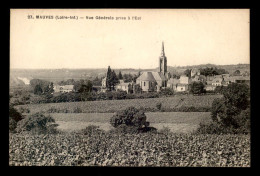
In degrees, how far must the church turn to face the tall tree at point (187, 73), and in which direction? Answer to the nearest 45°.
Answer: approximately 45° to its right

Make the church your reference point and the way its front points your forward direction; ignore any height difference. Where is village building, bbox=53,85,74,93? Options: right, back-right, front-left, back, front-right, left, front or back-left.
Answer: back-left

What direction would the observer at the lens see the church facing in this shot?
facing away from the viewer and to the right of the viewer

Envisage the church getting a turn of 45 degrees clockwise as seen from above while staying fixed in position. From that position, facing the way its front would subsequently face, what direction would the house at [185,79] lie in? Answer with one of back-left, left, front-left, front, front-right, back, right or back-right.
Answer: front
